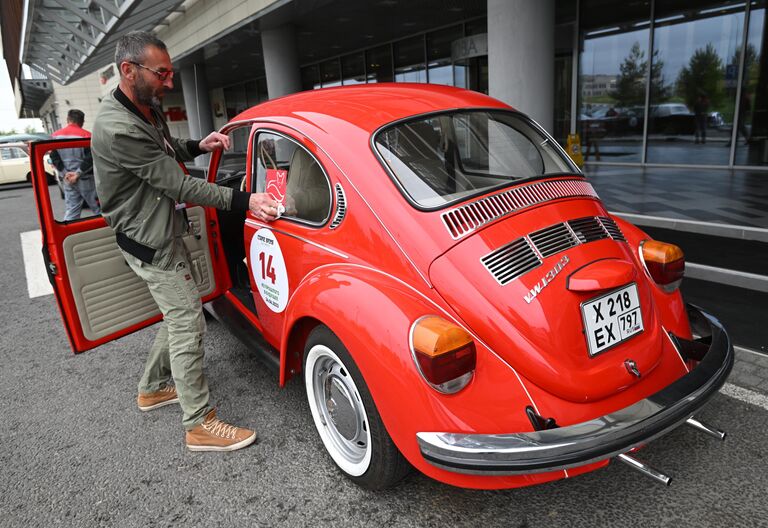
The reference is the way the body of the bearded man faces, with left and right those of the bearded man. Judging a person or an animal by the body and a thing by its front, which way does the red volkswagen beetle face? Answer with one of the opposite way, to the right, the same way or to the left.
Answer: to the left

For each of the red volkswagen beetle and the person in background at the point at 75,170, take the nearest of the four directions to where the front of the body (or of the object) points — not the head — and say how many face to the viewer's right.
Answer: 0

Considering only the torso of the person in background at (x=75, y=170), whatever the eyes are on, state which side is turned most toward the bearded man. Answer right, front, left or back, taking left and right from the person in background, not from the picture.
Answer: back

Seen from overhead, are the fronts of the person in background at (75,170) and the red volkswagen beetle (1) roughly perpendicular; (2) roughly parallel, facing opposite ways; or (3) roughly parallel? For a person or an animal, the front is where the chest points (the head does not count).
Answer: roughly parallel

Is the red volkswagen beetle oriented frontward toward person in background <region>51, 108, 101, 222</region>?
yes

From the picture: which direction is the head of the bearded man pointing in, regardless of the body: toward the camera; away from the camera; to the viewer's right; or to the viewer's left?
to the viewer's right

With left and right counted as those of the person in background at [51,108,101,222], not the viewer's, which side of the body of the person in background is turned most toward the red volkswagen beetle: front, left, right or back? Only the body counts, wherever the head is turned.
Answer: back

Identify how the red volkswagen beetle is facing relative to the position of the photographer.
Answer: facing away from the viewer and to the left of the viewer

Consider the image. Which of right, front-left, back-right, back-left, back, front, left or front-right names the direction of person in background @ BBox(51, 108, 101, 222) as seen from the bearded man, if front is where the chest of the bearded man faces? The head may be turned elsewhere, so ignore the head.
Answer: left

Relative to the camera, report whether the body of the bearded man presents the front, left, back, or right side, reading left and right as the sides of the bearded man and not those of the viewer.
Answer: right
